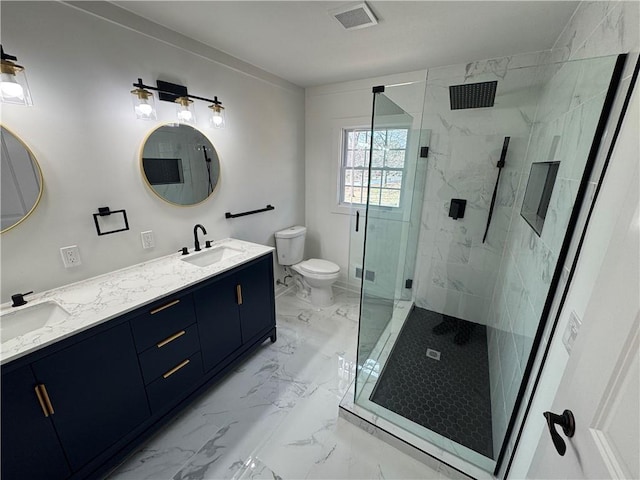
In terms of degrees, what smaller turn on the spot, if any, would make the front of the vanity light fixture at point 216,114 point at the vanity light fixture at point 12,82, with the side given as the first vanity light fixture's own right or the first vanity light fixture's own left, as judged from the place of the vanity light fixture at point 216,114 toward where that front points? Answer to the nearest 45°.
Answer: approximately 90° to the first vanity light fixture's own right

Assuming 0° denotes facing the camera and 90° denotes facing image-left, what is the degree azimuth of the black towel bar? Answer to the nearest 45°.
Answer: approximately 315°

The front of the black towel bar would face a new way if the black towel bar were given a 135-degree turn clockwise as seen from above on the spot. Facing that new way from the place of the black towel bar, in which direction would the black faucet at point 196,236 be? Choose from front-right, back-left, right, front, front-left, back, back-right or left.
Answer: front-left

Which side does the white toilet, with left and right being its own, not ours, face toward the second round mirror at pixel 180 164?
right

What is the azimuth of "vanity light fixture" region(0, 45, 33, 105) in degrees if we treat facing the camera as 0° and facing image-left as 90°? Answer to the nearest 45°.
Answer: approximately 315°

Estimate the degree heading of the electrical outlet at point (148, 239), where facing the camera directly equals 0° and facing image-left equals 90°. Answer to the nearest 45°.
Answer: approximately 315°

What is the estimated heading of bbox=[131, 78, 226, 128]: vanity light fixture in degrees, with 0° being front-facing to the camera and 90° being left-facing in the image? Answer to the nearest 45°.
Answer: approximately 315°

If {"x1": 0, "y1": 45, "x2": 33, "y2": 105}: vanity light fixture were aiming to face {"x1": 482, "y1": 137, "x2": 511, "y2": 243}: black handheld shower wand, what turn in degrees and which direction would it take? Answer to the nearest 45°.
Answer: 0° — it already faces it
